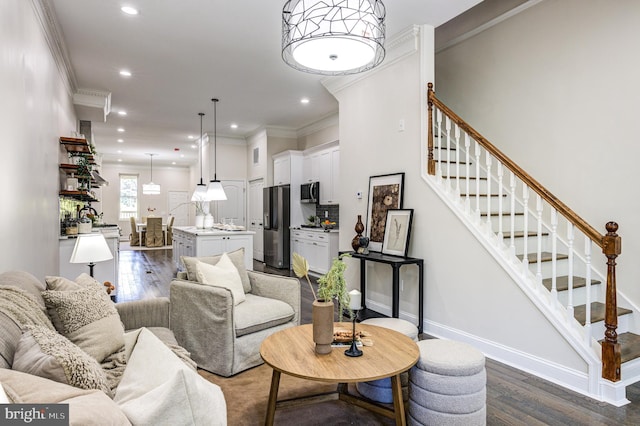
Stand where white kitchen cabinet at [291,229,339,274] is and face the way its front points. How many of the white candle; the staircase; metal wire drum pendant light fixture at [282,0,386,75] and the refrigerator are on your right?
1

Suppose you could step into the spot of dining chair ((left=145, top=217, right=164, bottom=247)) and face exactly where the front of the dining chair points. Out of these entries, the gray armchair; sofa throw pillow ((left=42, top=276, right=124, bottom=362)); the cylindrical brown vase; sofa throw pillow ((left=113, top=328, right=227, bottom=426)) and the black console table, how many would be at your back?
5

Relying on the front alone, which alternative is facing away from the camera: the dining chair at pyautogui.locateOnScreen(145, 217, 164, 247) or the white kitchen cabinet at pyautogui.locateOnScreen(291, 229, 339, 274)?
the dining chair

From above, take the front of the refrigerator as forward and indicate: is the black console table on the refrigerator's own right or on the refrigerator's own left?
on the refrigerator's own left

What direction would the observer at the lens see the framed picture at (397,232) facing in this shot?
facing the viewer and to the left of the viewer

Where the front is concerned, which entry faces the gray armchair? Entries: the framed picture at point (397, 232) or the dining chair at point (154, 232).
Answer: the framed picture

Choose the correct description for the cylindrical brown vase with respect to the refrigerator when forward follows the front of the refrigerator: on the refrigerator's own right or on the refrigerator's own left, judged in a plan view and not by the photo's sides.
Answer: on the refrigerator's own left

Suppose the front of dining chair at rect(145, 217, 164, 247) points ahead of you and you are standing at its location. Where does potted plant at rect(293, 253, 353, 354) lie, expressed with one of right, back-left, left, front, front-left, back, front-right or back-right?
back

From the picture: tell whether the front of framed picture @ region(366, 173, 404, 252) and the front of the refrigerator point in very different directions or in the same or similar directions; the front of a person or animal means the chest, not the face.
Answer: same or similar directions

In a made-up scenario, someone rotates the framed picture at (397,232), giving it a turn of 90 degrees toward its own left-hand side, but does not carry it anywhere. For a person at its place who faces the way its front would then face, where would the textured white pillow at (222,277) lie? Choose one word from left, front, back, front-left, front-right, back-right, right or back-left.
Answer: right

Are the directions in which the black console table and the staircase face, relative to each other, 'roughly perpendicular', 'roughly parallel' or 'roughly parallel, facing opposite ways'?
roughly perpendicular

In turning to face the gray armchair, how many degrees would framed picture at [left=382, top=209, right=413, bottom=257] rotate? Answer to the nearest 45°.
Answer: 0° — it already faces it

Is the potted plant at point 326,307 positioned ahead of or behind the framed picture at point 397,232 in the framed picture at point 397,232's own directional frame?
ahead

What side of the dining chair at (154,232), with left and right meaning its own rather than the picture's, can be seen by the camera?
back

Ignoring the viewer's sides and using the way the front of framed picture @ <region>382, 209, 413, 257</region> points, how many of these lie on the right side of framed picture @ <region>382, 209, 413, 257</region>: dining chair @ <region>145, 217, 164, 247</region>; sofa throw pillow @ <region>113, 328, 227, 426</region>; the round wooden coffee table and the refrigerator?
2

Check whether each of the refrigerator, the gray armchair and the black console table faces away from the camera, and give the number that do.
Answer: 0

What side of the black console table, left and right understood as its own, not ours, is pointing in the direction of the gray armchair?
front
